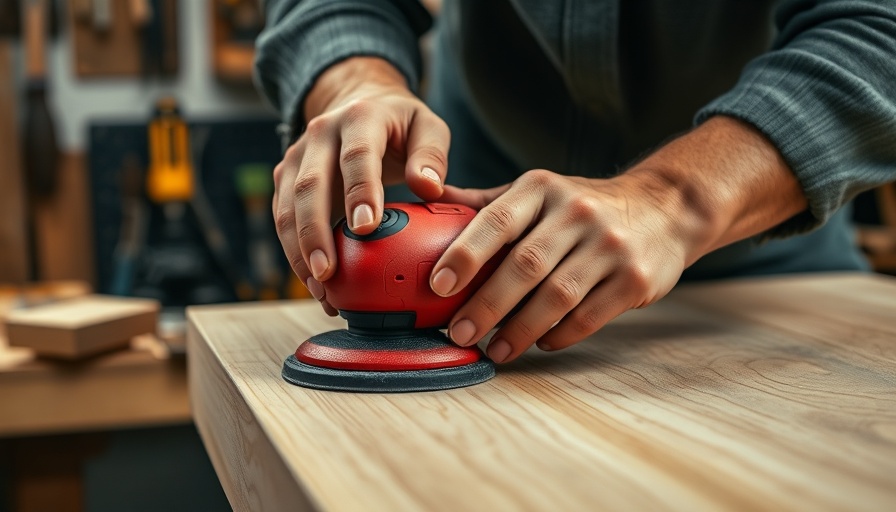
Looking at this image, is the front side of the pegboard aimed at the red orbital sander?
yes

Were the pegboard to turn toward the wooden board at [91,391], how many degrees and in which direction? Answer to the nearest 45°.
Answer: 0° — it already faces it

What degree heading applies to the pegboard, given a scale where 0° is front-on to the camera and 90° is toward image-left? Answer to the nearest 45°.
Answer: approximately 0°

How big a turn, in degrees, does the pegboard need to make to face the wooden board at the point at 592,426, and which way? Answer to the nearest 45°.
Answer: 0° — it already faces it
